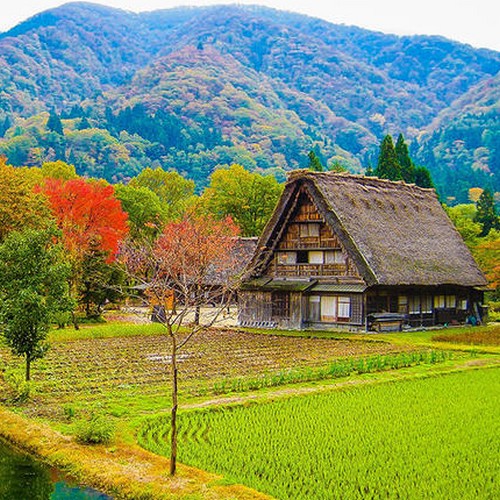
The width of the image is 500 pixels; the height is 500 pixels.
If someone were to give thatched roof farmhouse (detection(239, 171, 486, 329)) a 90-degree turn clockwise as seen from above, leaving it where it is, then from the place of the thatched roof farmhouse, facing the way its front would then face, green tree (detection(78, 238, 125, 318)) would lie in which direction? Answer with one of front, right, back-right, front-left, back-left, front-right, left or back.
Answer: front-left

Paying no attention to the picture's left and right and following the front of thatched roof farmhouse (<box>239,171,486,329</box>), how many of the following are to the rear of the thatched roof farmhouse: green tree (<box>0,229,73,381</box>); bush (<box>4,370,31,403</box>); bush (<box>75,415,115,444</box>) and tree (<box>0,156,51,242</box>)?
0

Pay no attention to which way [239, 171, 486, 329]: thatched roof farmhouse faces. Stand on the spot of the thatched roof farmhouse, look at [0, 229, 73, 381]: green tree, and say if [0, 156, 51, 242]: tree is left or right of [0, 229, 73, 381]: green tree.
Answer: right

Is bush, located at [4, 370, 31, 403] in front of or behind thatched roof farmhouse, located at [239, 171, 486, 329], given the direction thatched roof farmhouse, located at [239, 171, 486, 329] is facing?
in front

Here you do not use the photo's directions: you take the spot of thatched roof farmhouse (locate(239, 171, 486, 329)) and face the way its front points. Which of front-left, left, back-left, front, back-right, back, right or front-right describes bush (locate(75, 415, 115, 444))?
front-left

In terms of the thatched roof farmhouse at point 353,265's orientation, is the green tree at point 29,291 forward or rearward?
forward

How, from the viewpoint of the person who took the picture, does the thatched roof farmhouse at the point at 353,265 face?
facing the viewer and to the left of the viewer

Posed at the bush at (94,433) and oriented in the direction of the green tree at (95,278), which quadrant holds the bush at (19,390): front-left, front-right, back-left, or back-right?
front-left

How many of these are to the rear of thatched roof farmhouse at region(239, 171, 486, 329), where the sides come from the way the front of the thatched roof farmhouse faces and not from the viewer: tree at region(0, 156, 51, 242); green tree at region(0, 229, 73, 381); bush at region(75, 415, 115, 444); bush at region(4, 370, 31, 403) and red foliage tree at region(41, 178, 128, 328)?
0

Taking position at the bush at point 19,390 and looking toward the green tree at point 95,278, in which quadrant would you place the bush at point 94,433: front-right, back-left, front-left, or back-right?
back-right

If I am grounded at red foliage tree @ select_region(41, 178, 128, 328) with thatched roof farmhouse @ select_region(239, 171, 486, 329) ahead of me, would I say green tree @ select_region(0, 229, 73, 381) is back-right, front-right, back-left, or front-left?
front-right

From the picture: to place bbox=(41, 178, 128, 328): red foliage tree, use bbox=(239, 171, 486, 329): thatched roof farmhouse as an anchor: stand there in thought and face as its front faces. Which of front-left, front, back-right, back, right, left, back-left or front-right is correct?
front-right

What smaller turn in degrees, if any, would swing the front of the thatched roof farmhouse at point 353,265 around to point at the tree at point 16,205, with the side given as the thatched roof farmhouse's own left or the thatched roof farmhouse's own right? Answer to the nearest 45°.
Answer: approximately 45° to the thatched roof farmhouse's own right
